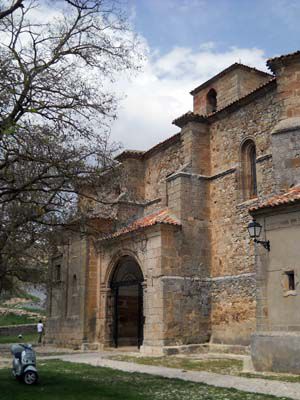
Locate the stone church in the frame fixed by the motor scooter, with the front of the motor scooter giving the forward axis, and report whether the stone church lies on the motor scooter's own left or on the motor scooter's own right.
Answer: on the motor scooter's own left

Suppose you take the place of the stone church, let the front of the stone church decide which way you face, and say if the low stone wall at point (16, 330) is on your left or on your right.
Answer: on your right

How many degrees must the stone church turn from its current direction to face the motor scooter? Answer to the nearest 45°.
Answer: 0° — it already faces it

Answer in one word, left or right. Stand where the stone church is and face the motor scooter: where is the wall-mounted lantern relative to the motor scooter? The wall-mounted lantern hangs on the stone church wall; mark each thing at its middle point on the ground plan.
left

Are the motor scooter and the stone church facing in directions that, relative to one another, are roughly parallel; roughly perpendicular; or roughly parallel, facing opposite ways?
roughly perpendicular
